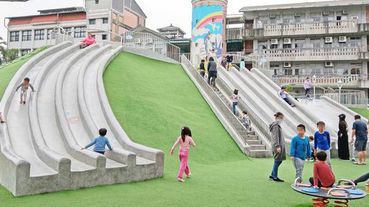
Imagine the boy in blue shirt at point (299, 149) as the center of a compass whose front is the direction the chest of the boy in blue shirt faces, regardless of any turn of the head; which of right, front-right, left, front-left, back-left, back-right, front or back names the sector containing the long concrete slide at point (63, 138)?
right

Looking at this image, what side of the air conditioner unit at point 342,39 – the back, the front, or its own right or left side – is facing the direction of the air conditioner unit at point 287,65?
right

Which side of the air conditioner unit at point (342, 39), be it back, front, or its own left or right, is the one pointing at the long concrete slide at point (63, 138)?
front

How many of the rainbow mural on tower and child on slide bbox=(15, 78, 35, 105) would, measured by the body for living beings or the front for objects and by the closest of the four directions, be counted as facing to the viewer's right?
0

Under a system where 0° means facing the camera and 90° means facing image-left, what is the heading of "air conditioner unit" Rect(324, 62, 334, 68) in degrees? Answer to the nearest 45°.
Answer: approximately 0°

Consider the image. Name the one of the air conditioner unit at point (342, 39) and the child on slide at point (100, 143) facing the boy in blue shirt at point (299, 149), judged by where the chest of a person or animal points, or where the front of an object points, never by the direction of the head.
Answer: the air conditioner unit

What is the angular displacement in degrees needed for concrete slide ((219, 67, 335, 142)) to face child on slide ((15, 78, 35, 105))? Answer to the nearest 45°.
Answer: approximately 90° to its right
